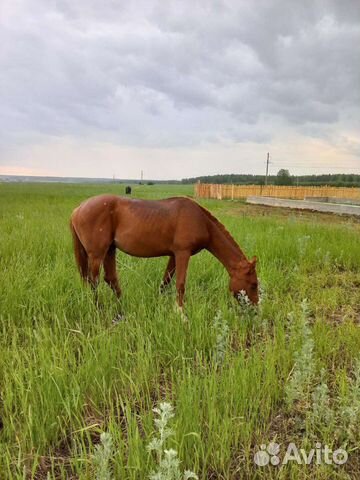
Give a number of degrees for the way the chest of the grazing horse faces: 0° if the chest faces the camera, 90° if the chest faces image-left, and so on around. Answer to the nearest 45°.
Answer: approximately 270°
